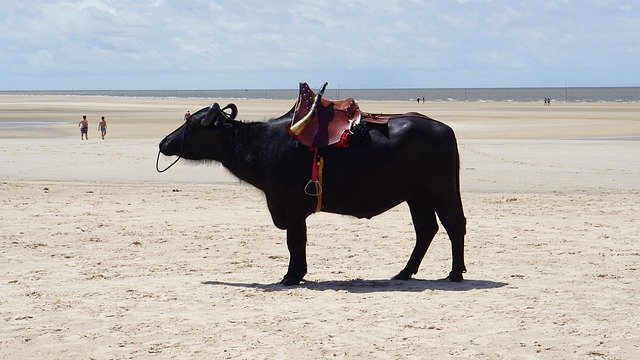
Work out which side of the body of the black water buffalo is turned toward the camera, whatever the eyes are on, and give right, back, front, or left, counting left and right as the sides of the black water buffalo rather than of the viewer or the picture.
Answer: left
